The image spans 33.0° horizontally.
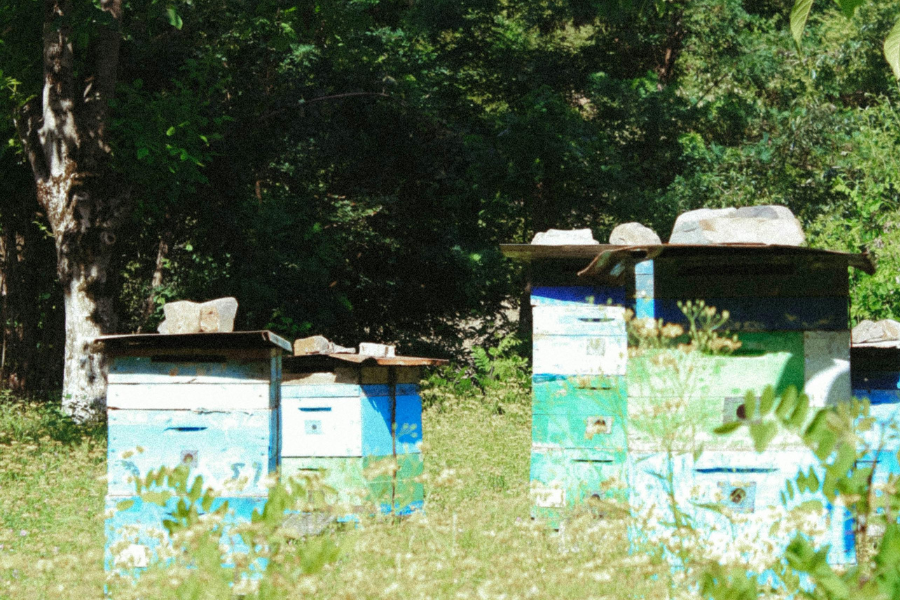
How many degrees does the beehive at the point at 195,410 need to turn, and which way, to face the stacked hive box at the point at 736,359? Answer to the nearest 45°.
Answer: approximately 45° to its left

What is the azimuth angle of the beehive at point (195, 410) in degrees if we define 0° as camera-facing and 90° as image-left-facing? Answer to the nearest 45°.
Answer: approximately 0°

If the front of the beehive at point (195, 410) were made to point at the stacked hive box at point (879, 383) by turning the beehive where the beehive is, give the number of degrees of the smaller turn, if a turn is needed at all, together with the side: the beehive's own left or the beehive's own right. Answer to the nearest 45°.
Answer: approximately 90° to the beehive's own left

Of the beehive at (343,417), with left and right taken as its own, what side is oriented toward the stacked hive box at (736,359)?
left

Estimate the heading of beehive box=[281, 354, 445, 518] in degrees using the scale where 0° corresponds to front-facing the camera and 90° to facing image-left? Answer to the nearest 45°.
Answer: approximately 45°

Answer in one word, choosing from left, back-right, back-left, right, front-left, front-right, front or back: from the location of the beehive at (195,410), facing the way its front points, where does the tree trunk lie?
back
